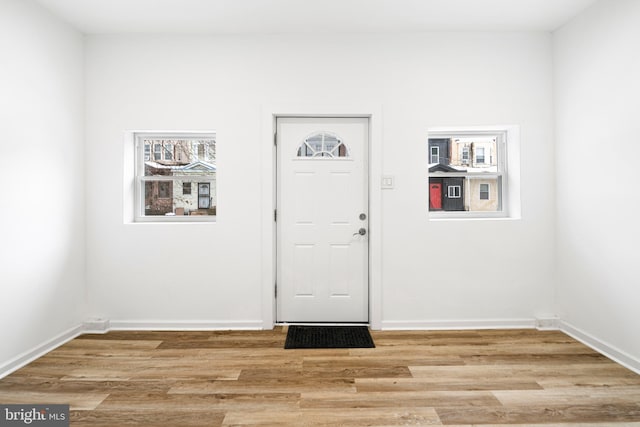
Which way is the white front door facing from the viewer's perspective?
toward the camera

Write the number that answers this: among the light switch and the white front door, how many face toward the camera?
2

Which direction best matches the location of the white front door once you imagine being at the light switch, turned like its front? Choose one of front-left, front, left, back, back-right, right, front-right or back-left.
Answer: right

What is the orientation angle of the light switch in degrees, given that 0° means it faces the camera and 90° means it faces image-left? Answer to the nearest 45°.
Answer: approximately 0°

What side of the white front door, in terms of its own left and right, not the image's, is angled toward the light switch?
left
